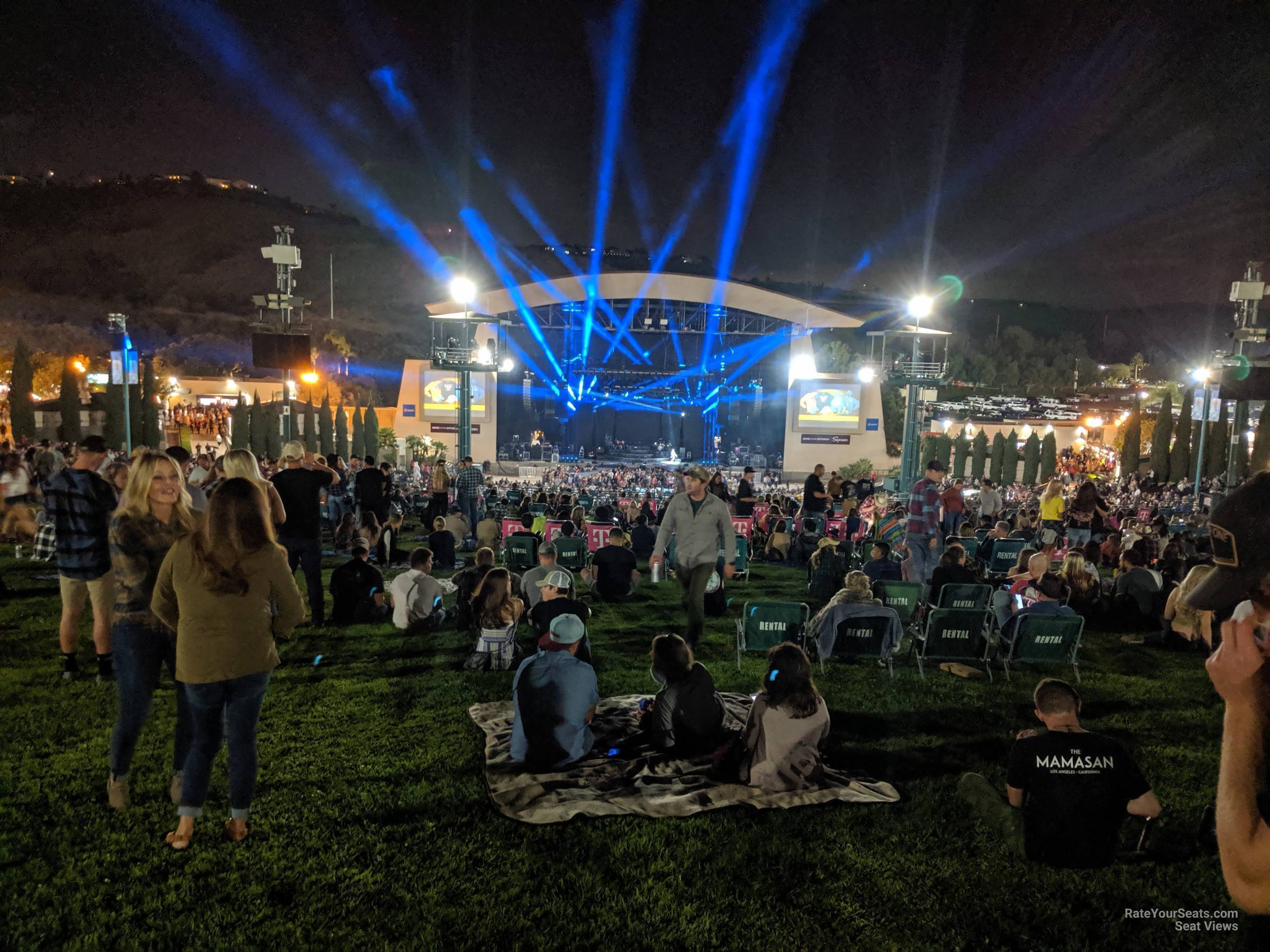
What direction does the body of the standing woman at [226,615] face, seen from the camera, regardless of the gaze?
away from the camera

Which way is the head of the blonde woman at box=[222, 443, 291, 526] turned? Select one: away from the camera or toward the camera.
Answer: away from the camera

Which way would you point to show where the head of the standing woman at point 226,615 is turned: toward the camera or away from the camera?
away from the camera

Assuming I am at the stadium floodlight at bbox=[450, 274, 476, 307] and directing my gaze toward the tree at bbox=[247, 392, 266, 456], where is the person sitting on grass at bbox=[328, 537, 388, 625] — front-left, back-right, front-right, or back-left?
back-left

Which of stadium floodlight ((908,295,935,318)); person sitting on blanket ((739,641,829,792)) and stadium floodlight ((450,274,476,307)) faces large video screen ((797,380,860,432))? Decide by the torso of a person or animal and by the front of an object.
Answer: the person sitting on blanket

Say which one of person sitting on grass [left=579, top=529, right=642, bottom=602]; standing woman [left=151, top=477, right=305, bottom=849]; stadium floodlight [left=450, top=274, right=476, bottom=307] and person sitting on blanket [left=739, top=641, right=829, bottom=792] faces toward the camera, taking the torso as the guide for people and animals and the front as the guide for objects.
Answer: the stadium floodlight

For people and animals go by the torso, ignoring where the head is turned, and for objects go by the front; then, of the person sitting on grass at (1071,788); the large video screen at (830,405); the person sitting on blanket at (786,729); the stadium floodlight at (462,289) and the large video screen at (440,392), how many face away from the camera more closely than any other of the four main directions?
2

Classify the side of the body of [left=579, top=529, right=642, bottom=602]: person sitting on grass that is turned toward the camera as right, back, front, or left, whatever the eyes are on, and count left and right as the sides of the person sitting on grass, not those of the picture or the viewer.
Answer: back

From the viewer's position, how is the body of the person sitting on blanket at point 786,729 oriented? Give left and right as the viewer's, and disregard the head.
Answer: facing away from the viewer

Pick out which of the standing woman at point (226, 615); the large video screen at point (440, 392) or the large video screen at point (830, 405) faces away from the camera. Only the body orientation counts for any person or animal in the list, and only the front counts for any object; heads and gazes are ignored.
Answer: the standing woman

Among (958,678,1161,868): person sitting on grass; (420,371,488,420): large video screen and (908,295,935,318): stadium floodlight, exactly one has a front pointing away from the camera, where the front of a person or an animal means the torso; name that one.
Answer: the person sitting on grass
